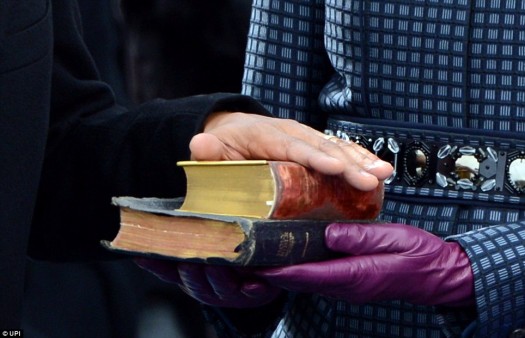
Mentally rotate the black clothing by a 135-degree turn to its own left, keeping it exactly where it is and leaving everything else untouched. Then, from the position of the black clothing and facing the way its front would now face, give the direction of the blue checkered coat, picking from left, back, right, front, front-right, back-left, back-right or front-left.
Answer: right

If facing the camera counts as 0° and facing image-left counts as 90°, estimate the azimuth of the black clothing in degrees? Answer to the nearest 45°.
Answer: approximately 315°
